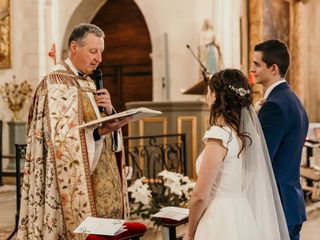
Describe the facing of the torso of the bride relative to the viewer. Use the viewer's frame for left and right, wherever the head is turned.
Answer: facing away from the viewer and to the left of the viewer

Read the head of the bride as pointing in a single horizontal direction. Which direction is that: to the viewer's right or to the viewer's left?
to the viewer's left

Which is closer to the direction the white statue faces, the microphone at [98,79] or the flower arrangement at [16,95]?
the microphone

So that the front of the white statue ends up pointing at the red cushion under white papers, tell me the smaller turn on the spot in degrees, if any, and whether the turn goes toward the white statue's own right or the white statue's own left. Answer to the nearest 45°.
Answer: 0° — it already faces it

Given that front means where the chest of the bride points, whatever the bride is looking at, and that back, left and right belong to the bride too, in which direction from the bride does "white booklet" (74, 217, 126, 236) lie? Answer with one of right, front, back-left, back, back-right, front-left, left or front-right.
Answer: front-left

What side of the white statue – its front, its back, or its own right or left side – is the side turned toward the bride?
front

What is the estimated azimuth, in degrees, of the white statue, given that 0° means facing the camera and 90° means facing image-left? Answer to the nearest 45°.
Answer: approximately 0°

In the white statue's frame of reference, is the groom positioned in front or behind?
in front

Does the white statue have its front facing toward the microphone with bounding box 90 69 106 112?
yes

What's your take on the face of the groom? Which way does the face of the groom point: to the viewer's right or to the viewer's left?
to the viewer's left

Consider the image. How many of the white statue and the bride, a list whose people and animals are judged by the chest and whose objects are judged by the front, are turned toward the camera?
1

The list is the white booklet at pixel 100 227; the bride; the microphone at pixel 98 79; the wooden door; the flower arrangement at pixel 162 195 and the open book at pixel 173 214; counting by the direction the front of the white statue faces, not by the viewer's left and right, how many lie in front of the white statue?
5
